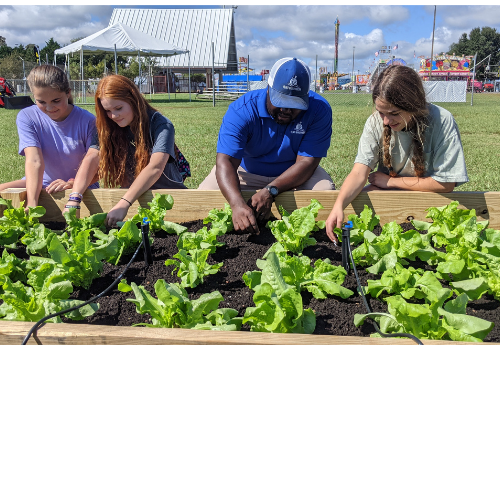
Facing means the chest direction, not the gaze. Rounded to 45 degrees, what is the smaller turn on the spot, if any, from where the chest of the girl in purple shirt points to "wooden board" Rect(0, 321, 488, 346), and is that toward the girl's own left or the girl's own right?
0° — they already face it

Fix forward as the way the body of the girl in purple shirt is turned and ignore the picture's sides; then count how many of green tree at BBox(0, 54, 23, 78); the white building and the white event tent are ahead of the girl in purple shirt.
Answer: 0

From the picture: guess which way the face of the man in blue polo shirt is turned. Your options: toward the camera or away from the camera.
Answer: toward the camera

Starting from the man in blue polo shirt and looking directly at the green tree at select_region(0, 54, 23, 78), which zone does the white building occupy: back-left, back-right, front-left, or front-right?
front-right

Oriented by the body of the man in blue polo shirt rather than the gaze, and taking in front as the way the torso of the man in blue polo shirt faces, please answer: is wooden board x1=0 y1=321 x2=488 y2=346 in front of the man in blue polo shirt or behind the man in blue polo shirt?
in front

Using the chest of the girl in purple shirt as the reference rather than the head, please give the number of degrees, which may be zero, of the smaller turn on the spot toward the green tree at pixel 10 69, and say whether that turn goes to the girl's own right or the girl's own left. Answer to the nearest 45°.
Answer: approximately 180°

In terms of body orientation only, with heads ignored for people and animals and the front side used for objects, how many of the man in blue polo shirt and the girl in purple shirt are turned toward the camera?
2

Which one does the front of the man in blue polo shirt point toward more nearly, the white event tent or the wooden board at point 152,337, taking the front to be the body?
the wooden board

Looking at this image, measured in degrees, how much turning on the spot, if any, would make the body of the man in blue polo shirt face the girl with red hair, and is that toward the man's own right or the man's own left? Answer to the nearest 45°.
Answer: approximately 90° to the man's own right

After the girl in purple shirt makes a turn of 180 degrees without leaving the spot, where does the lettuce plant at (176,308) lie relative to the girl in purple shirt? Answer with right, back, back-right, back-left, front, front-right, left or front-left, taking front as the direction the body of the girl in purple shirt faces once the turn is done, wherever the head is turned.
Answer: back

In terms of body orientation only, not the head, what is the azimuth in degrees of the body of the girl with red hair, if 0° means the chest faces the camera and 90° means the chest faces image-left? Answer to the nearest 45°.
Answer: approximately 45°

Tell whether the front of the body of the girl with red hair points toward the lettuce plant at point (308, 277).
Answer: no

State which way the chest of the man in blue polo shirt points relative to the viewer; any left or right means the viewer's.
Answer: facing the viewer

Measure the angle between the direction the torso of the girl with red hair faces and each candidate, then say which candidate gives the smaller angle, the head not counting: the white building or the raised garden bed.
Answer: the raised garden bed

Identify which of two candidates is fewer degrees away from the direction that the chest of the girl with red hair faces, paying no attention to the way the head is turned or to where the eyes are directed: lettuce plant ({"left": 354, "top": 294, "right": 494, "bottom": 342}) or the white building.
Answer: the lettuce plant

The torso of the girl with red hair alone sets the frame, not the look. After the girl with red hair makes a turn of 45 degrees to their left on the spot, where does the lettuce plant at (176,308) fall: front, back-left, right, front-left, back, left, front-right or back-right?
front

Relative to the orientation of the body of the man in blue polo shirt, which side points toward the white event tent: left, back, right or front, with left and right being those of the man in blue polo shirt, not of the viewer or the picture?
back

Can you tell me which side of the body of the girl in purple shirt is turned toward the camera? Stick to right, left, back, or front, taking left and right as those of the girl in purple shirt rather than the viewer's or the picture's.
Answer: front
